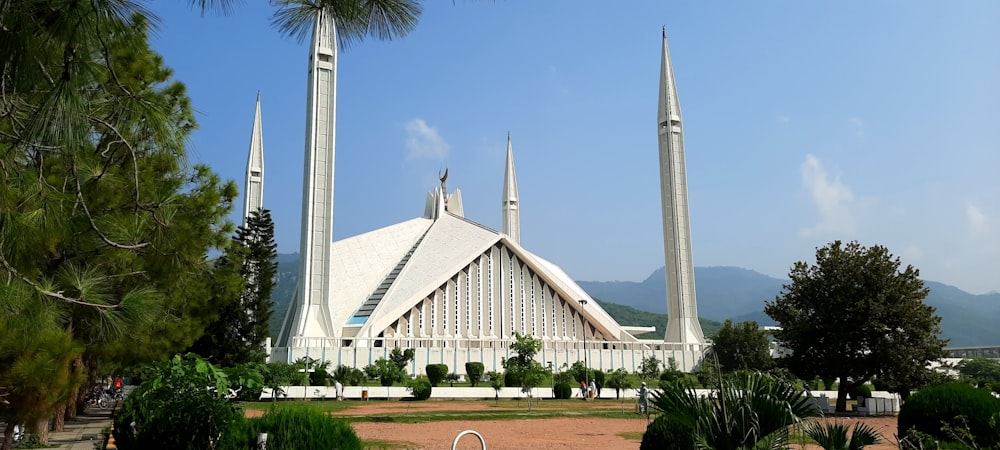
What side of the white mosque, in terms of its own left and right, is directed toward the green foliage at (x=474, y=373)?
front

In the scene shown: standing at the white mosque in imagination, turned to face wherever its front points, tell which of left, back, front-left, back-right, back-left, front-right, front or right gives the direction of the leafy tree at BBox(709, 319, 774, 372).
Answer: left

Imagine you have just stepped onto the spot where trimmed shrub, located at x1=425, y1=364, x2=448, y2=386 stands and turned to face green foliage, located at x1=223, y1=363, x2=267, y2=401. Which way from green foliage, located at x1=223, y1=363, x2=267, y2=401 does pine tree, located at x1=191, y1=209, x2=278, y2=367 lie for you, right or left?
right

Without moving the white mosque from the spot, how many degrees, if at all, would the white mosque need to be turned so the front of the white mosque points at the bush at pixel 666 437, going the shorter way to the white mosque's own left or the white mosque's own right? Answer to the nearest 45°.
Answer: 0° — it already faces it

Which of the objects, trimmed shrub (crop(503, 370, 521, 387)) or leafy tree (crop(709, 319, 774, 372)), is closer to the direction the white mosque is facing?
the trimmed shrub

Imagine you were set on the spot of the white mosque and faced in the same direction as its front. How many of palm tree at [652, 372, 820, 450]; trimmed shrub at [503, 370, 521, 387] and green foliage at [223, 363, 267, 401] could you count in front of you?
3

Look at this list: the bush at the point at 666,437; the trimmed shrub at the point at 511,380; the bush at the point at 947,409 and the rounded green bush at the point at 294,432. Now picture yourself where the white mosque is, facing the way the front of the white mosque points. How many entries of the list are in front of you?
4

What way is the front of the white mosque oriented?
toward the camera

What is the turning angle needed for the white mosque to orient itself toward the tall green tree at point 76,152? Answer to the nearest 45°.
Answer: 0° — it already faces it

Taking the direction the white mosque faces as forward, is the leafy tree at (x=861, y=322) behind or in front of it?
in front

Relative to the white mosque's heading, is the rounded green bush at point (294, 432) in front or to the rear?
in front

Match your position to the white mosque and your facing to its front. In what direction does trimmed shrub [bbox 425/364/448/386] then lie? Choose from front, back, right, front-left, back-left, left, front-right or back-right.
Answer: front

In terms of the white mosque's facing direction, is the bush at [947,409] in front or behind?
in front

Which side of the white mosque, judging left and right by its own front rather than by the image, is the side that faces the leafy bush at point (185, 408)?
front

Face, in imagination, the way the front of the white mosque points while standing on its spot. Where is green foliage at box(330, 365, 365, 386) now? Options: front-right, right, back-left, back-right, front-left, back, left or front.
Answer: front
